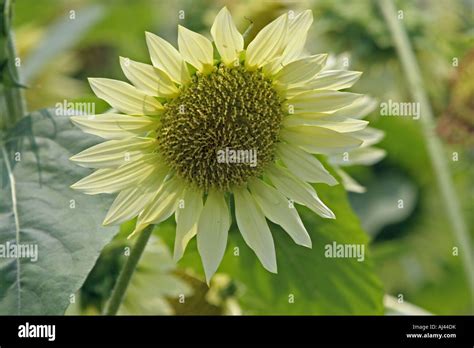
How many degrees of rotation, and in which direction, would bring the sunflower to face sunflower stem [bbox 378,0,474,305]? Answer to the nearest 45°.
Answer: approximately 135° to its left

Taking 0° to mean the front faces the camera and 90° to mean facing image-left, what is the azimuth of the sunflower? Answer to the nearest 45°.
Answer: approximately 0°

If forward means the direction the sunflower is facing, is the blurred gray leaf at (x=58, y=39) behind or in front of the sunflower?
behind

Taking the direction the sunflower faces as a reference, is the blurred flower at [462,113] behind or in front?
behind
